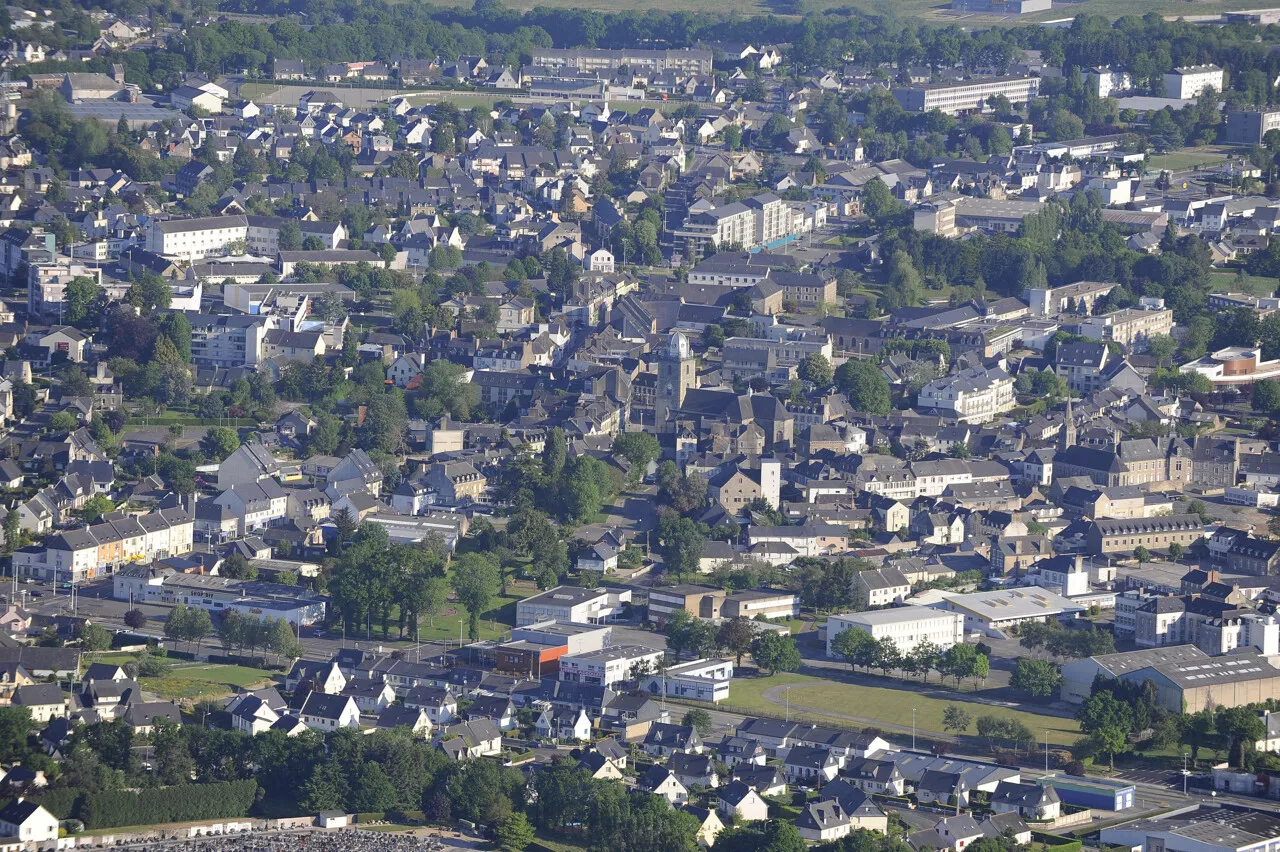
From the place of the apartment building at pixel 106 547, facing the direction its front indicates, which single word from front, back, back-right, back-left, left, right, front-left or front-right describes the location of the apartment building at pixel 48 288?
back-left

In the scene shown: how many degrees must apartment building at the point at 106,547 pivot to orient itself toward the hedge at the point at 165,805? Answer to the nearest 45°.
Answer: approximately 45° to its right

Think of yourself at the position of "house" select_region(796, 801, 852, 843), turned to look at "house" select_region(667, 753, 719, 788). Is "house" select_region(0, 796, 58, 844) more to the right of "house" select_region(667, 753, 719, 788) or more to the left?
left

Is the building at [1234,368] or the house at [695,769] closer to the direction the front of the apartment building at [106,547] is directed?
the house

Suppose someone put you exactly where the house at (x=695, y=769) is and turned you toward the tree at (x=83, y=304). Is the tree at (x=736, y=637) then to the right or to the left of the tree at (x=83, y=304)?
right

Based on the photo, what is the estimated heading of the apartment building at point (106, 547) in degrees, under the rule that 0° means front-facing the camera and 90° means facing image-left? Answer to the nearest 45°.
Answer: approximately 315°

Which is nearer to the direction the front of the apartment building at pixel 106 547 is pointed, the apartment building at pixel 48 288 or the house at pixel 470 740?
the house
